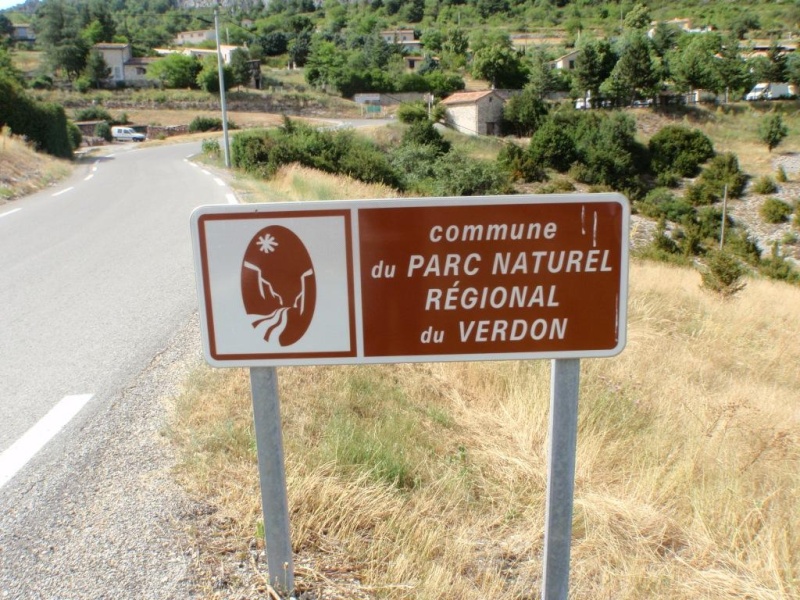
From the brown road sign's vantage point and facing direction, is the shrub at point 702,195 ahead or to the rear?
to the rear

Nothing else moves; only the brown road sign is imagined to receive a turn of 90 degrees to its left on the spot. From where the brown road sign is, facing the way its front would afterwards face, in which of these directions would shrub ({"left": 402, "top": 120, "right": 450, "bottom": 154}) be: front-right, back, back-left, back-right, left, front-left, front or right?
left

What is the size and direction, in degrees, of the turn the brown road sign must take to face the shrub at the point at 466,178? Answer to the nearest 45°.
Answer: approximately 180°

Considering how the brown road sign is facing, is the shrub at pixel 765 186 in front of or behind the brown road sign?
behind

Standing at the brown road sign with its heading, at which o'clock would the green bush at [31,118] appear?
The green bush is roughly at 5 o'clock from the brown road sign.

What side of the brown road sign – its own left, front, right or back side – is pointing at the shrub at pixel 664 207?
back

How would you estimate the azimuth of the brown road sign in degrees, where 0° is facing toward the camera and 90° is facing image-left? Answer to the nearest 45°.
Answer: approximately 0°

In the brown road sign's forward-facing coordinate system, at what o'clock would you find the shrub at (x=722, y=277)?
The shrub is roughly at 7 o'clock from the brown road sign.

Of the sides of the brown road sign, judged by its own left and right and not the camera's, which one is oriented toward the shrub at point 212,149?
back

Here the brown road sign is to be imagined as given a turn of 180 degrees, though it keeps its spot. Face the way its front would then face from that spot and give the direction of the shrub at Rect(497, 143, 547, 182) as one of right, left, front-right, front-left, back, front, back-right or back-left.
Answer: front
